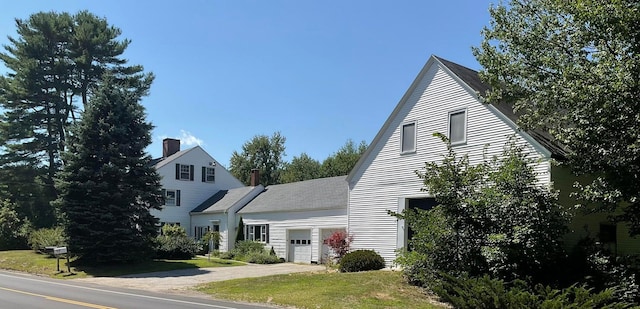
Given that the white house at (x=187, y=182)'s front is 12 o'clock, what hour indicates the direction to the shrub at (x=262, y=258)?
The shrub is roughly at 10 o'clock from the white house.

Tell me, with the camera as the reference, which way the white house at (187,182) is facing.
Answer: facing the viewer and to the left of the viewer

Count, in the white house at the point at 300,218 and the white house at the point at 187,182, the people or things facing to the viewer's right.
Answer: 0

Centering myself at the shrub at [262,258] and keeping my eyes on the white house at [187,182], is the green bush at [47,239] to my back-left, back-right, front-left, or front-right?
front-left

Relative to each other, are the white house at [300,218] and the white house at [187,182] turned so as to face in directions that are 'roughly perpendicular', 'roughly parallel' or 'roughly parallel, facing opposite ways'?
roughly parallel

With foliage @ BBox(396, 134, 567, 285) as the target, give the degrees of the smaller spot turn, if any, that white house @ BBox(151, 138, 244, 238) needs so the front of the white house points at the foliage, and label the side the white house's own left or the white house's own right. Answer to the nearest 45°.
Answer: approximately 45° to the white house's own left
